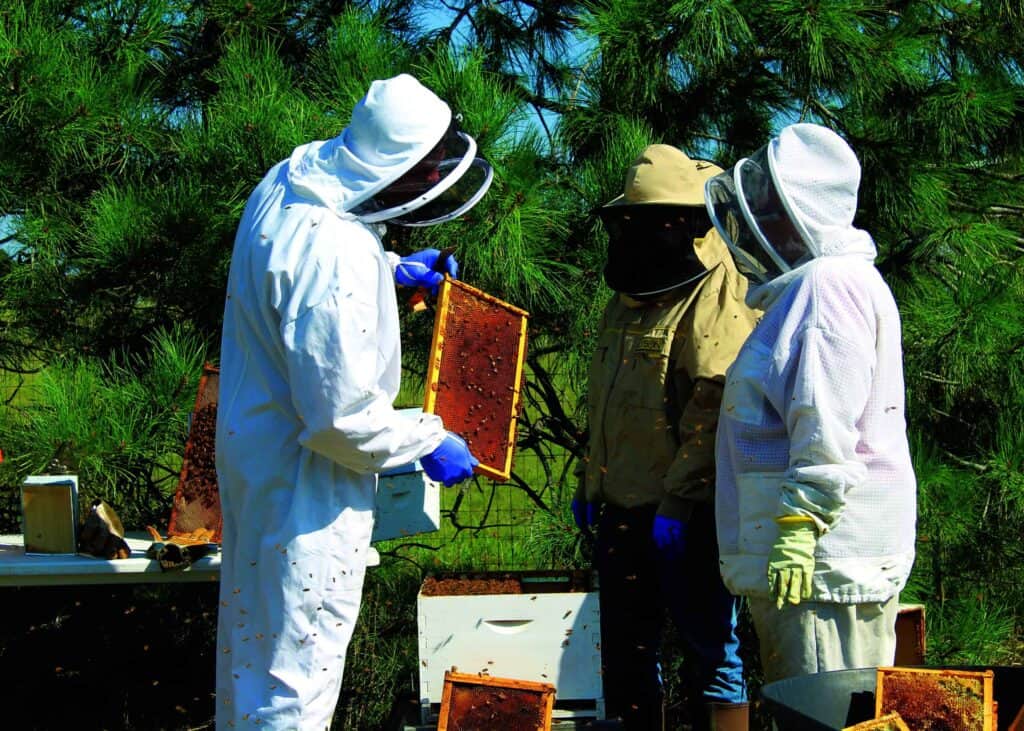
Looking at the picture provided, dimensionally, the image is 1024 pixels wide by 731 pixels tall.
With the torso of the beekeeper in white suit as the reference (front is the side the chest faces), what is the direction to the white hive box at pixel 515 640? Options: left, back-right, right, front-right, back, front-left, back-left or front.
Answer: front-left

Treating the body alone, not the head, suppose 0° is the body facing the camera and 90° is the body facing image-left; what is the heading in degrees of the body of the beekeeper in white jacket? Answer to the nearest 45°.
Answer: approximately 90°

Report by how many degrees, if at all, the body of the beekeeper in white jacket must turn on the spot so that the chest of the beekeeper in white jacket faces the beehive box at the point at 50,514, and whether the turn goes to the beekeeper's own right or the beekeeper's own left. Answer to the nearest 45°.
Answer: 0° — they already face it

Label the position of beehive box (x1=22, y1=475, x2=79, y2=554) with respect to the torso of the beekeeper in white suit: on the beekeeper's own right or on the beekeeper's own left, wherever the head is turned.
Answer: on the beekeeper's own left

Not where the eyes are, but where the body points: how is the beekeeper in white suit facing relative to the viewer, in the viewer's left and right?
facing to the right of the viewer

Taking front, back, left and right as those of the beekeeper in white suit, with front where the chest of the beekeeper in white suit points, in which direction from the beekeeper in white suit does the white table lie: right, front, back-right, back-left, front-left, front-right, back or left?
back-left

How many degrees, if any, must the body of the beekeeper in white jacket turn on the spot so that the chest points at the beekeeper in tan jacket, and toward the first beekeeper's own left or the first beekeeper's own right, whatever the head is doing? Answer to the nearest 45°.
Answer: approximately 45° to the first beekeeper's own right
